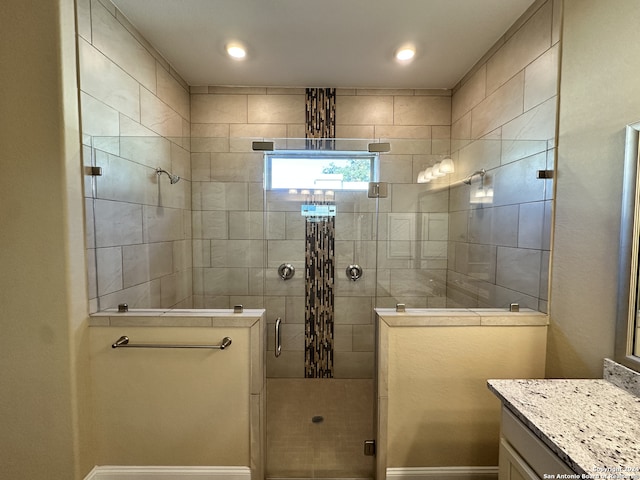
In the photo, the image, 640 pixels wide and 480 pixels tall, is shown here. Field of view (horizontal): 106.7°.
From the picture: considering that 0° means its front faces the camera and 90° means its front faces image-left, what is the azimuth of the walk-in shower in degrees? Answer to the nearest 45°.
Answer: approximately 0°

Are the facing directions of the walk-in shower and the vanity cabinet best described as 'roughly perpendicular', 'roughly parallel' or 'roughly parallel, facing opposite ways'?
roughly perpendicular

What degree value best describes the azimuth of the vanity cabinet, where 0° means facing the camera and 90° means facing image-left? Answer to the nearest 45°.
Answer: approximately 45°

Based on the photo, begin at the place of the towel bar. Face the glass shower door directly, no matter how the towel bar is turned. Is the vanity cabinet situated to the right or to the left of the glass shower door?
right

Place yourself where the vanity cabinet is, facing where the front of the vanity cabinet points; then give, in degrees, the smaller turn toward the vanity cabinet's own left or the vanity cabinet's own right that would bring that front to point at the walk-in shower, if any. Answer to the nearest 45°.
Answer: approximately 45° to the vanity cabinet's own right

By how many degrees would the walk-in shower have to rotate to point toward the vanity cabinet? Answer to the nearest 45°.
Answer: approximately 45° to its left

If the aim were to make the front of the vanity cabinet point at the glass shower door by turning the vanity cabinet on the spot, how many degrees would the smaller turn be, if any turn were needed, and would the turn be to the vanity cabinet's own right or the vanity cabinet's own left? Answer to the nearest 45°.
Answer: approximately 45° to the vanity cabinet's own right

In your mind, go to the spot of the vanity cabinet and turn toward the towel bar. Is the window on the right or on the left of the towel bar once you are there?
right
